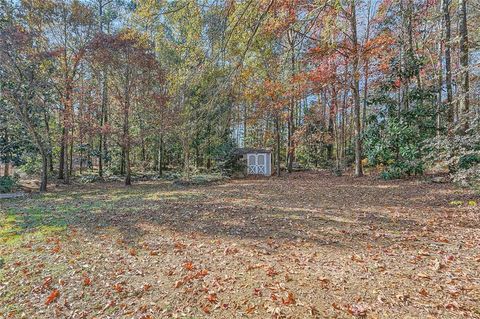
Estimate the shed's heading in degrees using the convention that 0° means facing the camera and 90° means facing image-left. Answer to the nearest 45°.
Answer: approximately 0°

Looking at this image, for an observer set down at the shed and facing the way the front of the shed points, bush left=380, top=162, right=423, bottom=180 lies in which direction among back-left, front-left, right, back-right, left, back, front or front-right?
front-left

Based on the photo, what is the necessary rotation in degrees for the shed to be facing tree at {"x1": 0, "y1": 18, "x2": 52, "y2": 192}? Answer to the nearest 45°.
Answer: approximately 45° to its right

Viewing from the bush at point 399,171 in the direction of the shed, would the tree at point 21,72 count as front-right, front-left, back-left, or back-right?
front-left

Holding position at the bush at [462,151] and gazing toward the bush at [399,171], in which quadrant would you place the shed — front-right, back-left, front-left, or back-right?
front-left

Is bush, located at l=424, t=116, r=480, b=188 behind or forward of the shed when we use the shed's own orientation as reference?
forward
